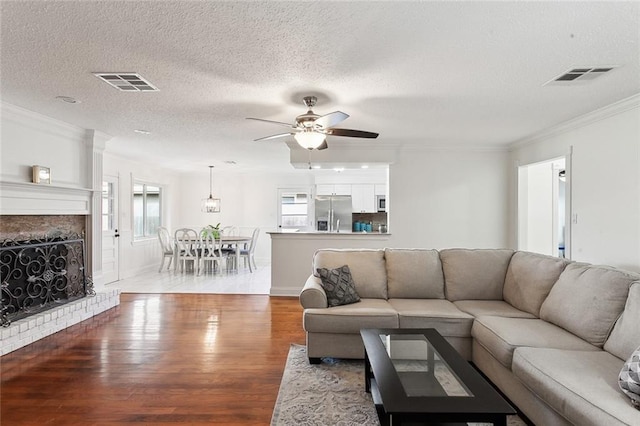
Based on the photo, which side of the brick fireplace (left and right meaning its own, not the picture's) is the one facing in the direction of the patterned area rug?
front

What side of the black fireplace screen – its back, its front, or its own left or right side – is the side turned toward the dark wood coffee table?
front

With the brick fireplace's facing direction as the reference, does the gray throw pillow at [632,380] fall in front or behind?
in front

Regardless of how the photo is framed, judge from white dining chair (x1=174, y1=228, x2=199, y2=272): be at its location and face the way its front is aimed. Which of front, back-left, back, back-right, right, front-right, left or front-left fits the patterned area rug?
back

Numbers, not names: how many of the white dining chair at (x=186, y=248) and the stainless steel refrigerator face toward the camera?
1

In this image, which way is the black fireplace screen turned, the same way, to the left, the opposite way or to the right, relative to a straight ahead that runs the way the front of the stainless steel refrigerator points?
to the left

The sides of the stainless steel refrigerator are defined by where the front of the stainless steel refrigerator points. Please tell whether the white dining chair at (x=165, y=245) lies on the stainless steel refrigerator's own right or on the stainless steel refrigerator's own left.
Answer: on the stainless steel refrigerator's own right

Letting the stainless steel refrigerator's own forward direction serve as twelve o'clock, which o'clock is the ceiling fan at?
The ceiling fan is roughly at 12 o'clock from the stainless steel refrigerator.

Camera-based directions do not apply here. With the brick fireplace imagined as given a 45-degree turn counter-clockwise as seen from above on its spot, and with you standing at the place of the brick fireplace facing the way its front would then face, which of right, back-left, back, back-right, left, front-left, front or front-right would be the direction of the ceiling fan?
front-right

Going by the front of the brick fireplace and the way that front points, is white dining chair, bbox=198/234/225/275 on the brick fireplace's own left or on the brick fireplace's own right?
on the brick fireplace's own left

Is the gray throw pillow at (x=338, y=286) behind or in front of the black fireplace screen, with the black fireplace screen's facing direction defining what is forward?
in front

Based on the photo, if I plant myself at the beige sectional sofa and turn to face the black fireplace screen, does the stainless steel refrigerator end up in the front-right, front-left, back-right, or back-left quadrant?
front-right

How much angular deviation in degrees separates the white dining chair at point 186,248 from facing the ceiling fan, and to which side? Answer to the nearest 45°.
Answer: approximately 180°

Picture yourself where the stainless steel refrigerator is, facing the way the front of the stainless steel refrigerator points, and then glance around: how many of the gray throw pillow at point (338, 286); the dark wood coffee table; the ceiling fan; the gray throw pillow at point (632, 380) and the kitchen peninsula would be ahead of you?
5
